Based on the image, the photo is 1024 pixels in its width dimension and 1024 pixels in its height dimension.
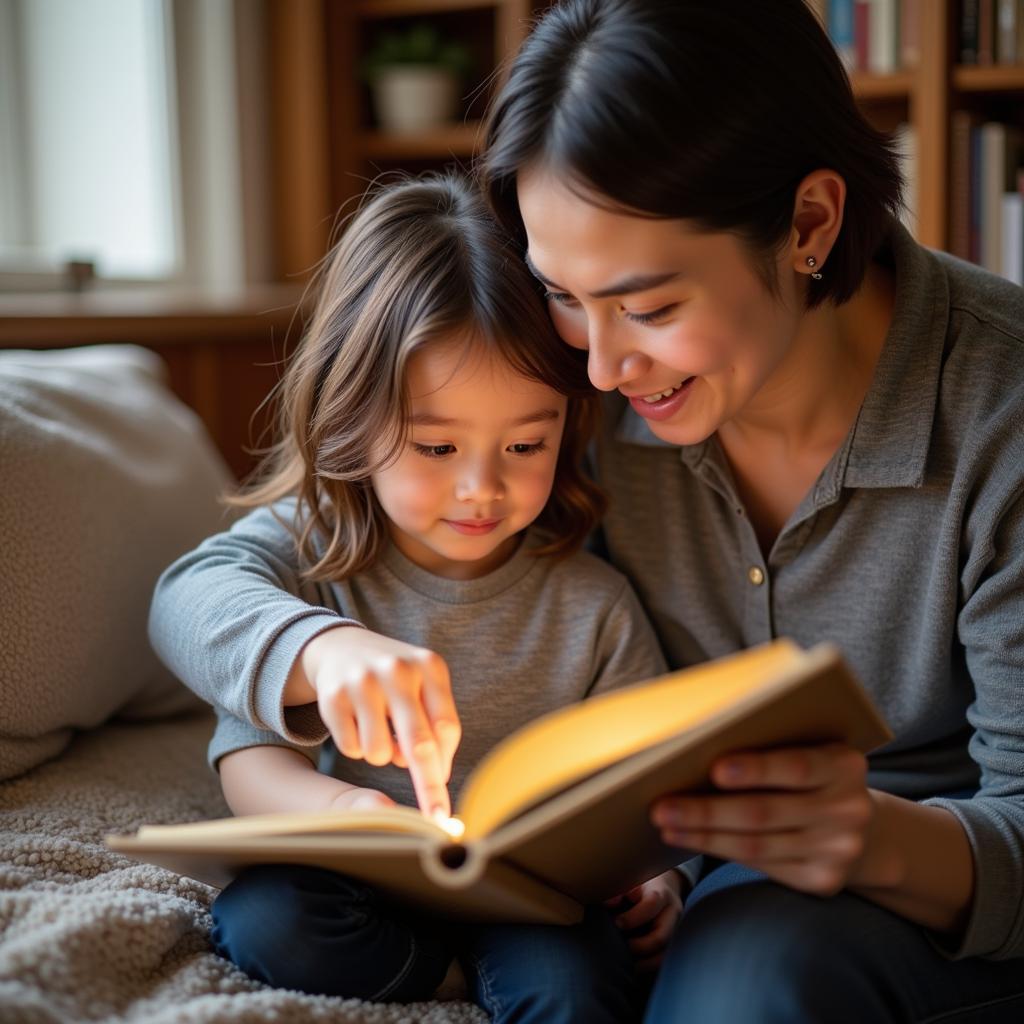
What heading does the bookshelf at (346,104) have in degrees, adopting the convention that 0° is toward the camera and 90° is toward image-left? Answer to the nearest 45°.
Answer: approximately 0°

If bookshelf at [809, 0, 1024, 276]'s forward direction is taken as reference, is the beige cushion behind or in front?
in front

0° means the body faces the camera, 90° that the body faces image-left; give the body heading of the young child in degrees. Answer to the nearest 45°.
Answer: approximately 0°

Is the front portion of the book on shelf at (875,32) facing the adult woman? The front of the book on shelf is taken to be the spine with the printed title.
yes

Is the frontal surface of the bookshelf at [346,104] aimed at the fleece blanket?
yes

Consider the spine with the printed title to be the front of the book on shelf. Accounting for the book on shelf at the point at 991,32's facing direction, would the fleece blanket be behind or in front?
in front
